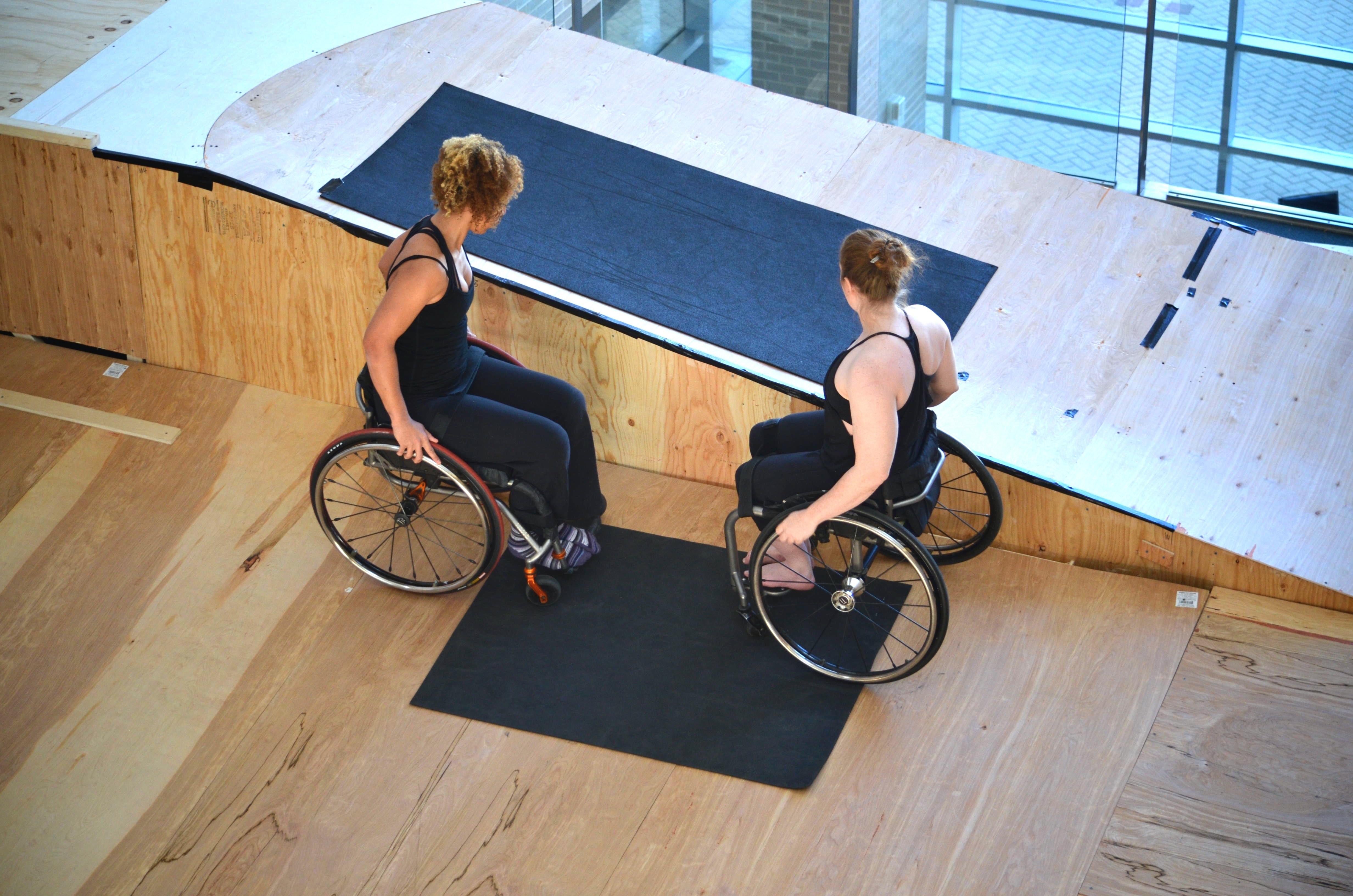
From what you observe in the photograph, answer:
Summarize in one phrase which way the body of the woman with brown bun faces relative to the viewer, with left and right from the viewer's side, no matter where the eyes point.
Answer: facing away from the viewer and to the left of the viewer

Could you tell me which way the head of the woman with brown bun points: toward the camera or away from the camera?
away from the camera

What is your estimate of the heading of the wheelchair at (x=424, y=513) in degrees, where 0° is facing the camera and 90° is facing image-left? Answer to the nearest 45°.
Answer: approximately 315°

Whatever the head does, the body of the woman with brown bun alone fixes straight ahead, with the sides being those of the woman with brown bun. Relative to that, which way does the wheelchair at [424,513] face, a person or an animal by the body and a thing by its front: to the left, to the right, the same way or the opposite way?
the opposite way

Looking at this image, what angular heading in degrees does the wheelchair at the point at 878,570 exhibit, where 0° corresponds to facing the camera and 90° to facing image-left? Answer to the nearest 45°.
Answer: approximately 135°
